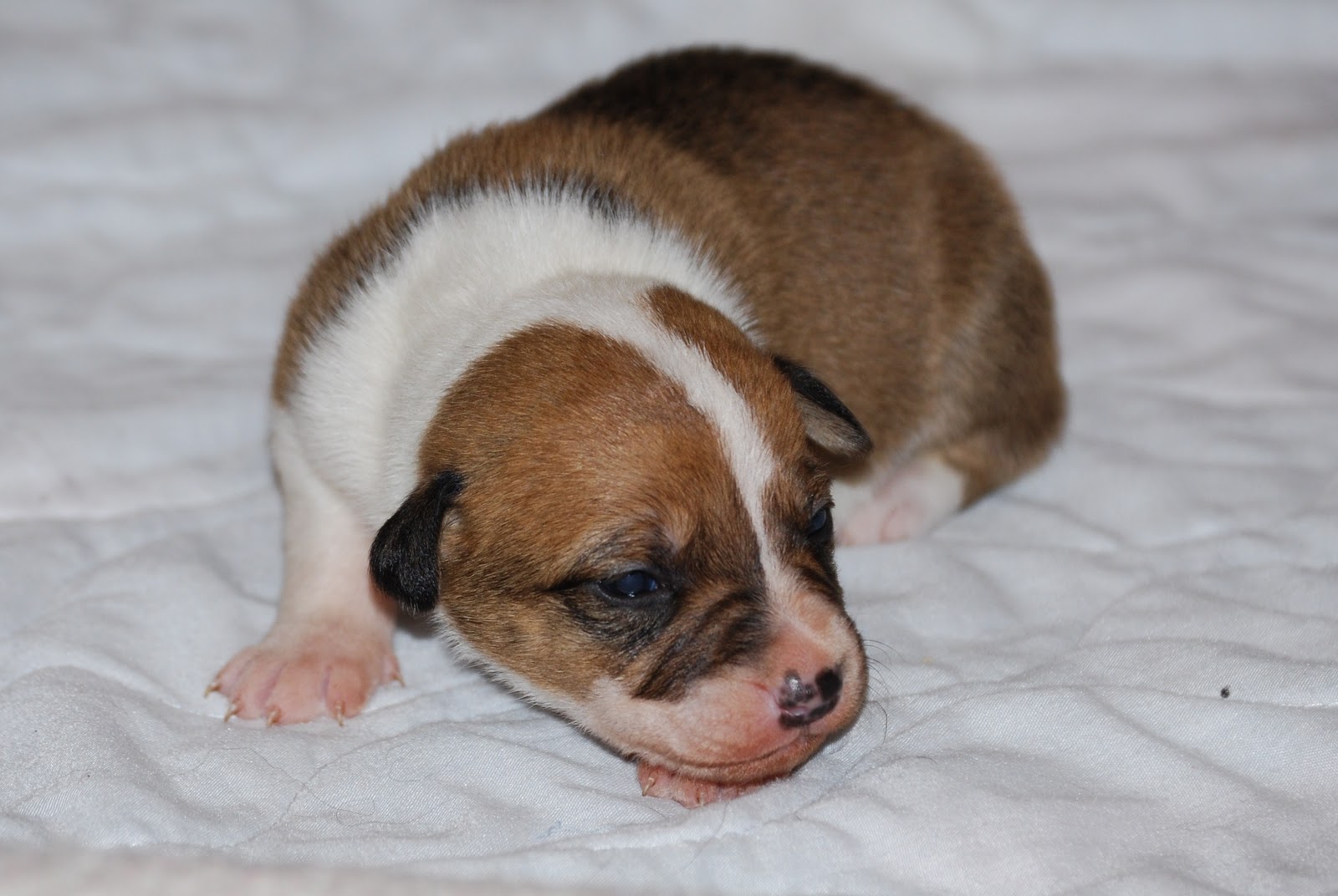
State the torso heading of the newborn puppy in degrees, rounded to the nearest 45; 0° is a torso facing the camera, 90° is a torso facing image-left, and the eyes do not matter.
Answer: approximately 45°
